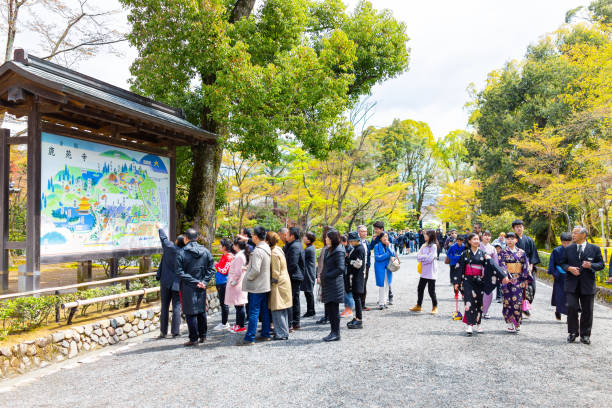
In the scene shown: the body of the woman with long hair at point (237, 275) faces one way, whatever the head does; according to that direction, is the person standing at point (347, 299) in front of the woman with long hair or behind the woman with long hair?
behind

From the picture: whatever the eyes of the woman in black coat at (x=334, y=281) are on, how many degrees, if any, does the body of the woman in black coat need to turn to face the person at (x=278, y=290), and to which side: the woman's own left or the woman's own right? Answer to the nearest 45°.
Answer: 0° — they already face them

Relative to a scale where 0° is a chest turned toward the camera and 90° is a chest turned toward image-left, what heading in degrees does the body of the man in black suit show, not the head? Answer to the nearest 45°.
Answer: approximately 0°

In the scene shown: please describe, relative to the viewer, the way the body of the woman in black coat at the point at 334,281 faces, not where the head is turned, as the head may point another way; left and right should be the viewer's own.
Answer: facing to the left of the viewer

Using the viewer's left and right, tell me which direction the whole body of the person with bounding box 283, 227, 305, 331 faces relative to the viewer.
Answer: facing to the left of the viewer

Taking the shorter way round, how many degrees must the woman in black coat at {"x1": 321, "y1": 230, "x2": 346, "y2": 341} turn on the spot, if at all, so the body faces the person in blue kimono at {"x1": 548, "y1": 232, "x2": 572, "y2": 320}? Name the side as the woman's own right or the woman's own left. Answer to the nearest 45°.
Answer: approximately 180°

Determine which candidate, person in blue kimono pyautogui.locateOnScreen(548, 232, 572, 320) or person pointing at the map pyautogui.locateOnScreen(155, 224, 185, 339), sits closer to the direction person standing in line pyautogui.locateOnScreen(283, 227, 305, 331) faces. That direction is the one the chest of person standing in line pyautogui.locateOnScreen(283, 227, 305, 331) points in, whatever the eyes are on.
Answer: the person pointing at the map

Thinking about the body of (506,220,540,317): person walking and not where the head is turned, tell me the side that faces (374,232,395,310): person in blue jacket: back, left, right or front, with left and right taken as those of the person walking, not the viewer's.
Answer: right

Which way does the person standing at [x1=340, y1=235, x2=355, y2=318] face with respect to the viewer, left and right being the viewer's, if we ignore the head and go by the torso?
facing to the left of the viewer

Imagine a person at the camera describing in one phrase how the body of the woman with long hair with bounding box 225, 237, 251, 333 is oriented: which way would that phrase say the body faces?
to the viewer's left

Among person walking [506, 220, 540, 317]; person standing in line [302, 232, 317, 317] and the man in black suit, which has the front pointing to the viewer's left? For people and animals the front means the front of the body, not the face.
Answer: person standing in line [302, 232, 317, 317]

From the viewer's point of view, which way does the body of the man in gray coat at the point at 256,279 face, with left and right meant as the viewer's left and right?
facing to the left of the viewer
